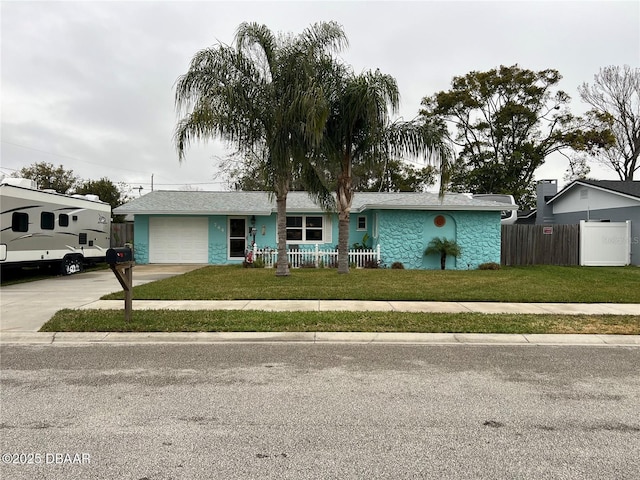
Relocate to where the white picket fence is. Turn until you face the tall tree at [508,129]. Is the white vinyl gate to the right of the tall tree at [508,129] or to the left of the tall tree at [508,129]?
right

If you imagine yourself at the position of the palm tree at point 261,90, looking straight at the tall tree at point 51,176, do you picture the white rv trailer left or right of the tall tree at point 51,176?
left

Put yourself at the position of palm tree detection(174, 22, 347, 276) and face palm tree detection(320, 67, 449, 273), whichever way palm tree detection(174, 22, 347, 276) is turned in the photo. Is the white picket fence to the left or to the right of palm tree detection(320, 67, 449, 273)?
left

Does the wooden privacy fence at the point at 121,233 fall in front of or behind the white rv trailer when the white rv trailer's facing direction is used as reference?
behind

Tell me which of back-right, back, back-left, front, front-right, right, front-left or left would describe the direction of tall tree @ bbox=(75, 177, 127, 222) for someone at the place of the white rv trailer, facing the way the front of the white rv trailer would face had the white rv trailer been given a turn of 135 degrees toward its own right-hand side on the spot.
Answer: front

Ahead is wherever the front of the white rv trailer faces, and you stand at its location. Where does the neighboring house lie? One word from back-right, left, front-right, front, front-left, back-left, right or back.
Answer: back-left
